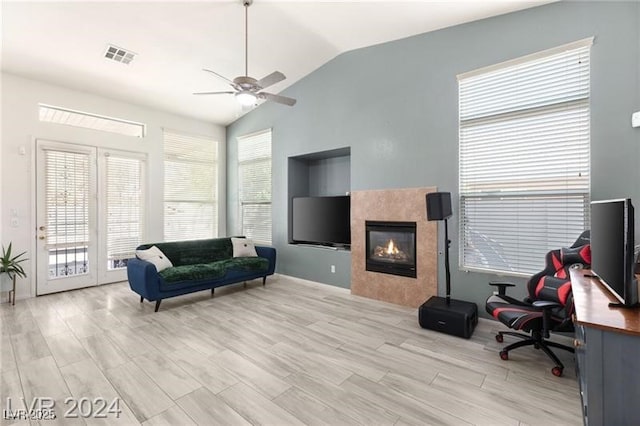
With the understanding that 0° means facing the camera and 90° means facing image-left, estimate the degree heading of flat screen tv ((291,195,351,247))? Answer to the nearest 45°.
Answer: approximately 45°

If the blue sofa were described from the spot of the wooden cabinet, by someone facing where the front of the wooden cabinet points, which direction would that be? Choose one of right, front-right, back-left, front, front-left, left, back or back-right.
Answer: front

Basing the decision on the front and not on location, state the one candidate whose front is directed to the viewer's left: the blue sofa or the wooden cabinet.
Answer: the wooden cabinet

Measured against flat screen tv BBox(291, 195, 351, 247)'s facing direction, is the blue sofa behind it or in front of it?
in front

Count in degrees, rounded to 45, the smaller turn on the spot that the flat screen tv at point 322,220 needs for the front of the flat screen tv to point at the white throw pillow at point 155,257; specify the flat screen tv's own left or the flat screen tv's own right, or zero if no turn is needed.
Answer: approximately 45° to the flat screen tv's own right

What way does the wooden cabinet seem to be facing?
to the viewer's left

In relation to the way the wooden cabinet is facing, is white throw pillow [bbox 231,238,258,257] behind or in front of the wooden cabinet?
in front

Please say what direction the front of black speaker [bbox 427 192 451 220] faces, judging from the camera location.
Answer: facing the viewer and to the left of the viewer

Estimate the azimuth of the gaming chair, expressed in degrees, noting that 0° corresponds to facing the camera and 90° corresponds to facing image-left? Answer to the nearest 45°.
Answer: approximately 45°

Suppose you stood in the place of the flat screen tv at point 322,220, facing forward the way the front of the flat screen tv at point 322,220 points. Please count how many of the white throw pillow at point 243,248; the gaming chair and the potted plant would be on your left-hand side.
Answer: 1

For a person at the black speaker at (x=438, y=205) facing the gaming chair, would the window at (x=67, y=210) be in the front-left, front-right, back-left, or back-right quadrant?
back-right

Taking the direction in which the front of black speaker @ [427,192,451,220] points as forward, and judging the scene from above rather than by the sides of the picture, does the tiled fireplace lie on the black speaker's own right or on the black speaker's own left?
on the black speaker's own right

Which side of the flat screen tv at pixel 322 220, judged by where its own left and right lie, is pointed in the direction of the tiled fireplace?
left

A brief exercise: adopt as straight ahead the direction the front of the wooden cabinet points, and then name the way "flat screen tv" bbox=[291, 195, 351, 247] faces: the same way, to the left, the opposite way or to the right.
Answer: to the left

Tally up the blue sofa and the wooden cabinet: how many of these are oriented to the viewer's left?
1

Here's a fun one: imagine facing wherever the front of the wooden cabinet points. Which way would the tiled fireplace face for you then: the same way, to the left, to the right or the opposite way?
to the left
